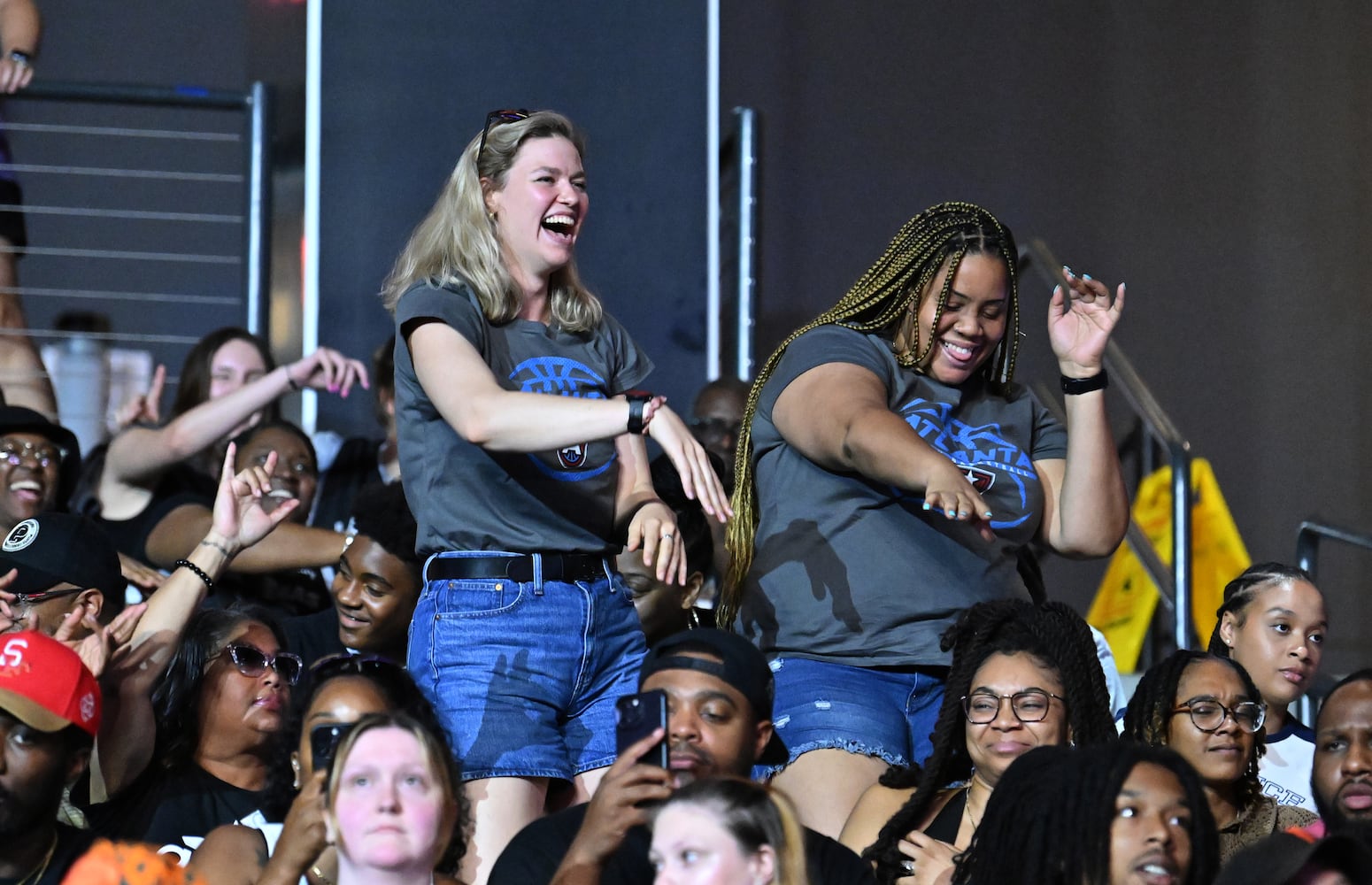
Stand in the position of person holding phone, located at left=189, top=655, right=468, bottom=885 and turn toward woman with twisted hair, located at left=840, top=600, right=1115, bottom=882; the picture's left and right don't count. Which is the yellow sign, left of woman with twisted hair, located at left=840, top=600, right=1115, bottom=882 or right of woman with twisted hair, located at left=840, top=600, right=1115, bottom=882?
left

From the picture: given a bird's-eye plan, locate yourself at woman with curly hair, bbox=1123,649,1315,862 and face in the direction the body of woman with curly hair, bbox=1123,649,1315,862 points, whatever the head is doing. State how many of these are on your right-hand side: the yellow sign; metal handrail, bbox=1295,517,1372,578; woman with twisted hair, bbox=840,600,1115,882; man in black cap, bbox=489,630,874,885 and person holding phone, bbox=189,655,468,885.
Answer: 3

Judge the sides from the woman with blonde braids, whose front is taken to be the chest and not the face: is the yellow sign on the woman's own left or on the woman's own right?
on the woman's own left

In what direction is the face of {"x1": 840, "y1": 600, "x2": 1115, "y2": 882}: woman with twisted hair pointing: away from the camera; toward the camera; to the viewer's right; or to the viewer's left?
toward the camera

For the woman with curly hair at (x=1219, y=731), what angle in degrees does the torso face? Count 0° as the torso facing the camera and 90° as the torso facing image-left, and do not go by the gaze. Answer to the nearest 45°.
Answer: approximately 315°

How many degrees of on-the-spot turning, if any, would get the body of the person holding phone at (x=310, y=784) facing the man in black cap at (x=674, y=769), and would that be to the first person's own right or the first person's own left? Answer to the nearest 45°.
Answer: approximately 45° to the first person's own left

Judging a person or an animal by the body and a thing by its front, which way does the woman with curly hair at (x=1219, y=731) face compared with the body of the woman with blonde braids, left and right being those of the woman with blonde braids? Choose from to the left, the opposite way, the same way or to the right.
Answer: the same way

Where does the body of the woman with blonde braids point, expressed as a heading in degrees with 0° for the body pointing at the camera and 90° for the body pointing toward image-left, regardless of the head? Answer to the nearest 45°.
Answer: approximately 315°

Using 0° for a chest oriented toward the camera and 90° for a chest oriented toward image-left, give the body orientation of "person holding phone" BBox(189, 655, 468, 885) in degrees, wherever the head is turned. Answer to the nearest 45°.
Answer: approximately 0°

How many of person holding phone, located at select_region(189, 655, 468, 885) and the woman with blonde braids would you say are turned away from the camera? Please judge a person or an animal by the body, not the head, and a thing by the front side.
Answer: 0

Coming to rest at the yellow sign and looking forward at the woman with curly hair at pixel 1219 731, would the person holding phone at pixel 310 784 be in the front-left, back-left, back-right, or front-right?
front-right

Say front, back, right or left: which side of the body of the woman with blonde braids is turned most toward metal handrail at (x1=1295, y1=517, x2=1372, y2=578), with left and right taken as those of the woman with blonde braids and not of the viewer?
left

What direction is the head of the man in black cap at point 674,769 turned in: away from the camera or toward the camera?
toward the camera

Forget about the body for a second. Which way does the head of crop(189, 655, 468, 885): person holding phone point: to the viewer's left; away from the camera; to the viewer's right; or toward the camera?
toward the camera

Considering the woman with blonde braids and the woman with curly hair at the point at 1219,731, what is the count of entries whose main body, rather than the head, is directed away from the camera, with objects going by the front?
0

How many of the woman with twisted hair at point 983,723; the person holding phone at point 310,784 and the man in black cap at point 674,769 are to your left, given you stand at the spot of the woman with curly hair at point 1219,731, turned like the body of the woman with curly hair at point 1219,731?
0

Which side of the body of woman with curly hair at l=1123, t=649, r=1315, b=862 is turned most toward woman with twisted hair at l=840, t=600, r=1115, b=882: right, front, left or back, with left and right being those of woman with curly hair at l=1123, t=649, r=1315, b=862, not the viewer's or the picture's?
right
